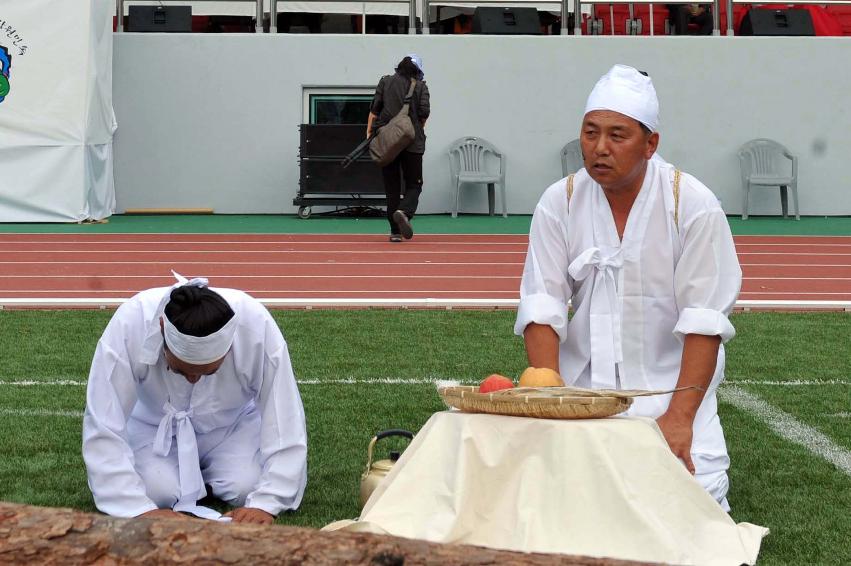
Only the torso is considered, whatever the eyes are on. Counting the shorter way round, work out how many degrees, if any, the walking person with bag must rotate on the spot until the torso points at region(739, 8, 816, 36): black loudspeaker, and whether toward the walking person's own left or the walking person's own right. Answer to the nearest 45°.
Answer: approximately 45° to the walking person's own right

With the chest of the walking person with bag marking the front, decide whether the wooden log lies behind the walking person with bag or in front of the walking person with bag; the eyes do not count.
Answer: behind

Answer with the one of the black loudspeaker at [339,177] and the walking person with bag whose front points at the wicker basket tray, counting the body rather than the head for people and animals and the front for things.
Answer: the black loudspeaker

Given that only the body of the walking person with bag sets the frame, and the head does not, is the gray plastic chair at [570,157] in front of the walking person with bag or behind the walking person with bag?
in front

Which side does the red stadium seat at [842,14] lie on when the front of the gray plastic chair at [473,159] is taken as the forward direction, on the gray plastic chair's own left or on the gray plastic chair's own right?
on the gray plastic chair's own left

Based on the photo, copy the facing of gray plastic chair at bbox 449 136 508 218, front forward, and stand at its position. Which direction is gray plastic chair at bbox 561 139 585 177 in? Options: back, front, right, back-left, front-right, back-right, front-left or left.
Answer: front-left

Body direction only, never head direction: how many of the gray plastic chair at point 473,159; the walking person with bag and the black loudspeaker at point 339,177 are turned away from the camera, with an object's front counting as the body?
1

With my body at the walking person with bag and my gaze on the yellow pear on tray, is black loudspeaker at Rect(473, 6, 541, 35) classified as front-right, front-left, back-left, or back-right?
back-left

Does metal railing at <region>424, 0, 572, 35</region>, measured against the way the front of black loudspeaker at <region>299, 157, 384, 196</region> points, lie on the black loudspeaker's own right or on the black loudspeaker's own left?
on the black loudspeaker's own left

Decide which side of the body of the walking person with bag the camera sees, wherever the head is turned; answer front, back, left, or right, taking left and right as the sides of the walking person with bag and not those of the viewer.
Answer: back

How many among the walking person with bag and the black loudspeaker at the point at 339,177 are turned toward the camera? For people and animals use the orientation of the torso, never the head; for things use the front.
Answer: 1
